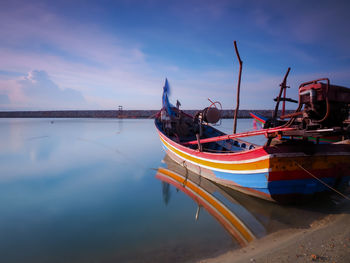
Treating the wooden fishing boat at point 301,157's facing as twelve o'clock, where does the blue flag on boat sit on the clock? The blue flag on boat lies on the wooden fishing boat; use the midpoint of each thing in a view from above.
The blue flag on boat is roughly at 12 o'clock from the wooden fishing boat.

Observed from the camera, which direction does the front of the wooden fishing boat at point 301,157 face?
facing away from the viewer and to the left of the viewer
